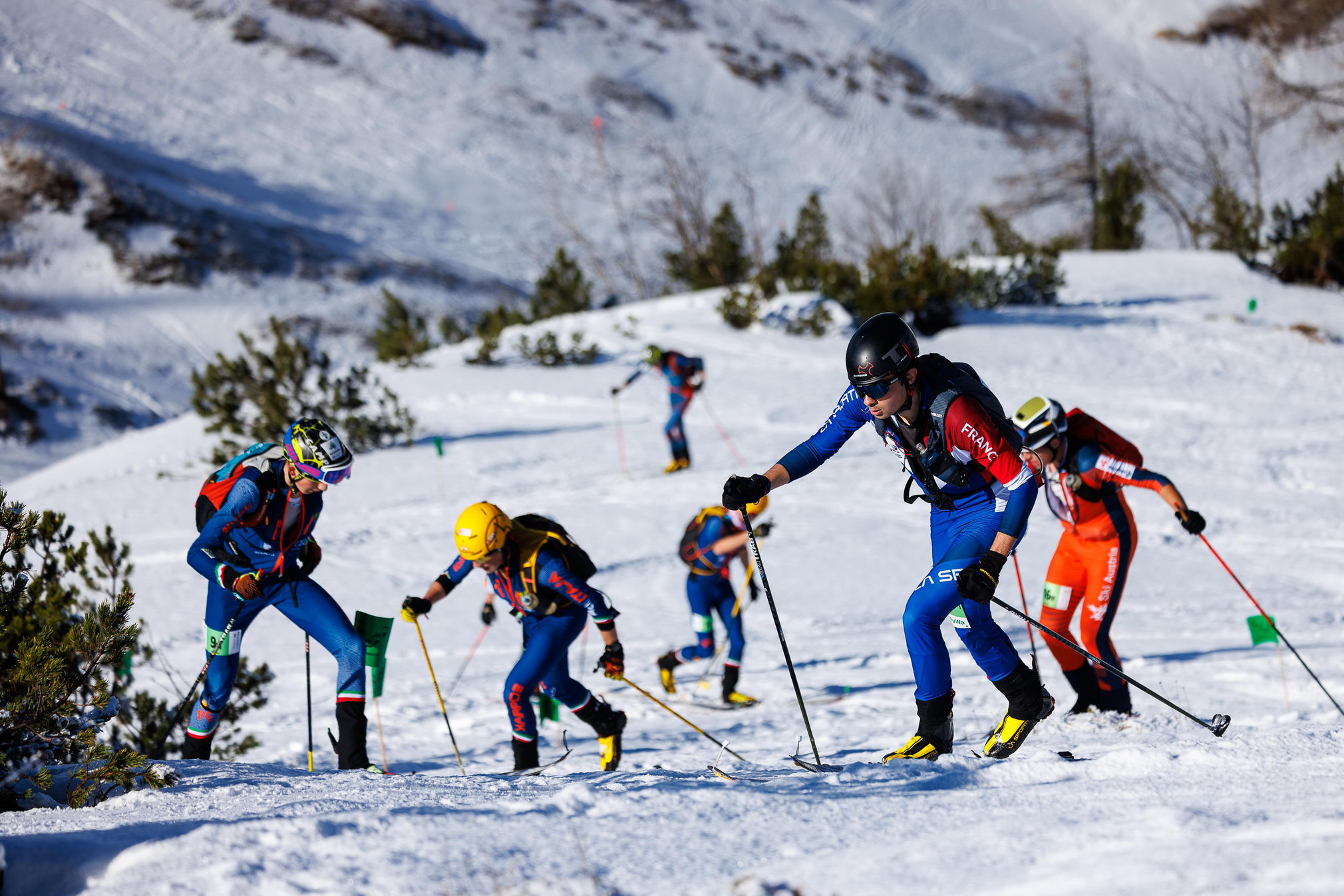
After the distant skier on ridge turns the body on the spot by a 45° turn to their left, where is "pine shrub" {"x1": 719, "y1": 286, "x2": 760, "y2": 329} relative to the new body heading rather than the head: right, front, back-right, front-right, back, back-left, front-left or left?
back-right

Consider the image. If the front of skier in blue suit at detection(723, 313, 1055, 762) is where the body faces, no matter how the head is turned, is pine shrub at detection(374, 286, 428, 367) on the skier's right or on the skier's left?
on the skier's right

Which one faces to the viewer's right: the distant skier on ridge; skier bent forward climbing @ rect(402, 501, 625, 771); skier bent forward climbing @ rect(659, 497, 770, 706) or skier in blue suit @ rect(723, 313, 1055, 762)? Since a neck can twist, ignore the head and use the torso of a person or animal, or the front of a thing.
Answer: skier bent forward climbing @ rect(659, 497, 770, 706)

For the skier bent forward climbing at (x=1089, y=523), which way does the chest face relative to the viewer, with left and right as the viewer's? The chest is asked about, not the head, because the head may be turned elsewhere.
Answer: facing the viewer and to the left of the viewer

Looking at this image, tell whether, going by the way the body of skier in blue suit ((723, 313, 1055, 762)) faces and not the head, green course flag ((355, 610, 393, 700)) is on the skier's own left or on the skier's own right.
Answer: on the skier's own right

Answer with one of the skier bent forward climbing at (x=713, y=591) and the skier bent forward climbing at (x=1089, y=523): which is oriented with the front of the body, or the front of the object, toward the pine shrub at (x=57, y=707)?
the skier bent forward climbing at (x=1089, y=523)

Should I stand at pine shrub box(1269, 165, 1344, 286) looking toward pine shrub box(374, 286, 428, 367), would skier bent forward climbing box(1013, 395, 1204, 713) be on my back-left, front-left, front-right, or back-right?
front-left

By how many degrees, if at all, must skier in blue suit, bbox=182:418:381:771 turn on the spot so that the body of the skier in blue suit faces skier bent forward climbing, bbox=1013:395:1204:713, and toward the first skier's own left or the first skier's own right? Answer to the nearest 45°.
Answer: approximately 45° to the first skier's own left

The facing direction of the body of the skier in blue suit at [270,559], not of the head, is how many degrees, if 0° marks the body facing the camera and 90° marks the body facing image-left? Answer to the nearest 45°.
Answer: approximately 315°

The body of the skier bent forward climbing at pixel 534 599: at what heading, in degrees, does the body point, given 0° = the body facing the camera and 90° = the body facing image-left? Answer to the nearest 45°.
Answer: approximately 45°

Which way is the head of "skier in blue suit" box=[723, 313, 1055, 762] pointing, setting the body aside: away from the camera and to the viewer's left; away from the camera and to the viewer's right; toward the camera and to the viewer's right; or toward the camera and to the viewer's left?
toward the camera and to the viewer's left

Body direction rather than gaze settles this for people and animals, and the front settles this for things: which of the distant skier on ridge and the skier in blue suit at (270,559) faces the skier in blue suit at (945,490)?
the skier in blue suit at (270,559)

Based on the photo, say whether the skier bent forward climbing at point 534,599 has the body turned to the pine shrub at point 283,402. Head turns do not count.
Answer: no

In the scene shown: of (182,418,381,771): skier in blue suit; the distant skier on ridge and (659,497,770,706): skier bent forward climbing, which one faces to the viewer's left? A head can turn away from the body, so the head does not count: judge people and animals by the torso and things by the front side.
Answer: the distant skier on ridge

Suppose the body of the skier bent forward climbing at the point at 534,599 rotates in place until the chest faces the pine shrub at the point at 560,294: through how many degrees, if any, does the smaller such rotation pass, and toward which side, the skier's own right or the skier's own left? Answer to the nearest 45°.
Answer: approximately 135° to the skier's own right
